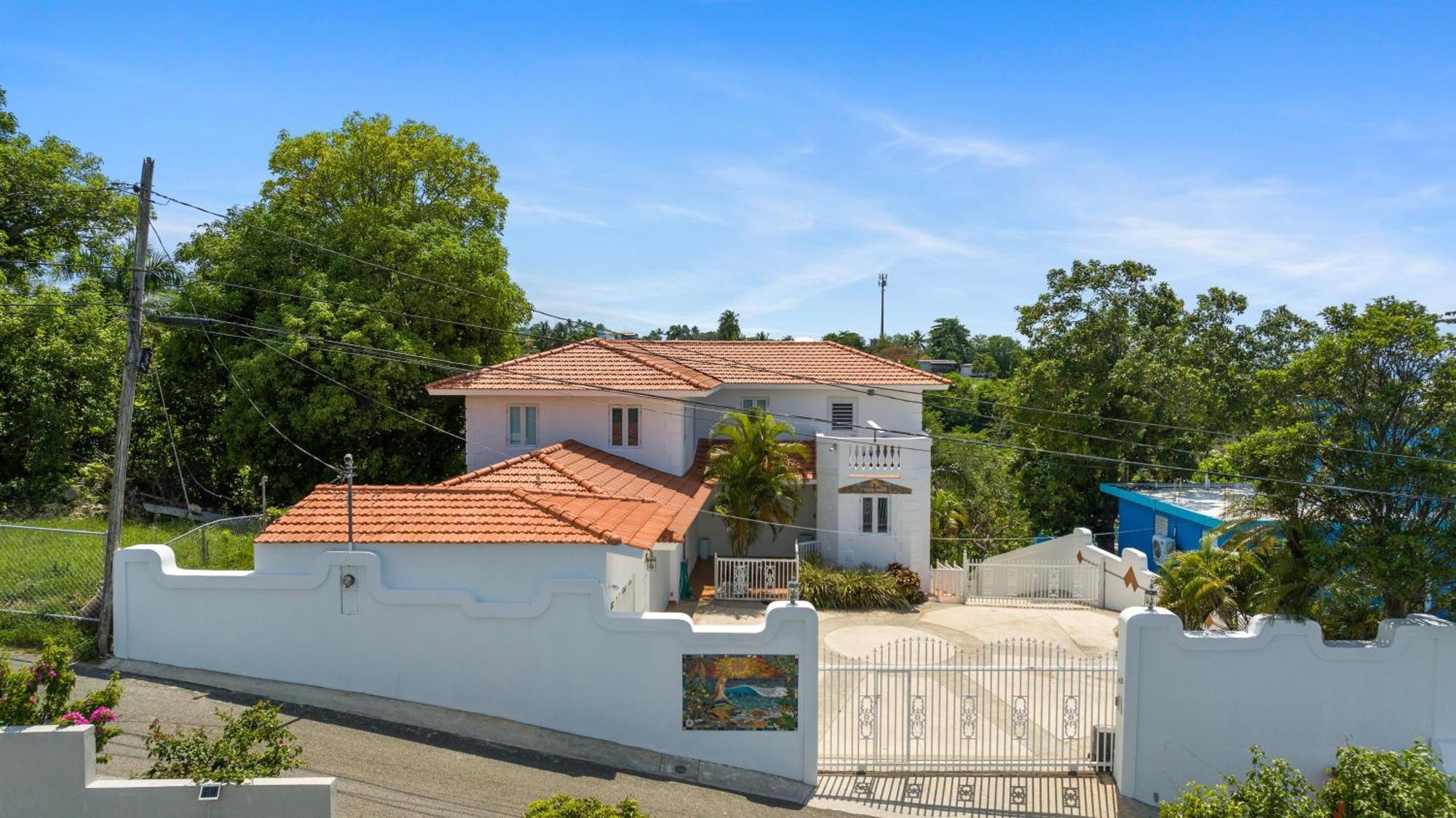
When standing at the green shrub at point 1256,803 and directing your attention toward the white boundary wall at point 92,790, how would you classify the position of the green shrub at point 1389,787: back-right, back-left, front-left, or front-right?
back-right

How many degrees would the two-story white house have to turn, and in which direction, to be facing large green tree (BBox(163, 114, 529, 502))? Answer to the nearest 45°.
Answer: approximately 135° to its right

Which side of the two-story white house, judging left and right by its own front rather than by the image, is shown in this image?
front

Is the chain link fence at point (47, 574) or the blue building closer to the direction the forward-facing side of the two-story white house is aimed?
the chain link fence

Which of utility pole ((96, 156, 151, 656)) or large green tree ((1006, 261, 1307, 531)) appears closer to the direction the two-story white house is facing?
the utility pole

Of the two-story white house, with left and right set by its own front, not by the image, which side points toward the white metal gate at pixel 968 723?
front

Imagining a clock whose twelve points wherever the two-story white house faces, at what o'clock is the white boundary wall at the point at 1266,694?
The white boundary wall is roughly at 11 o'clock from the two-story white house.

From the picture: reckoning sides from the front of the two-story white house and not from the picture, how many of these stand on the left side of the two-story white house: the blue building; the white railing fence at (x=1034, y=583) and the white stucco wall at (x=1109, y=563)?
3

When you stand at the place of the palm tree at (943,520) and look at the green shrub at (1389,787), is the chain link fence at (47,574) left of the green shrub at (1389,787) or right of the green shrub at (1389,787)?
right

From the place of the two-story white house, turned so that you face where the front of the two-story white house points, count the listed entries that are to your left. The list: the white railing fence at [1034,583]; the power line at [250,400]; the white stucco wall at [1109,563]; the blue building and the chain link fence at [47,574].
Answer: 3

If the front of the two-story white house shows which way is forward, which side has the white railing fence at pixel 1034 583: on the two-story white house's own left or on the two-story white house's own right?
on the two-story white house's own left

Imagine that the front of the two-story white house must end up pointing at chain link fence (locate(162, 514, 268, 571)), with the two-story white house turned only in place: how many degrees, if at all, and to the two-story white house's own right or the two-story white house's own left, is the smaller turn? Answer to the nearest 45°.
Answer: approximately 45° to the two-story white house's own right

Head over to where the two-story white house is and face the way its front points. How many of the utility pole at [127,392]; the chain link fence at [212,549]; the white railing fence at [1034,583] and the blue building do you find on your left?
2

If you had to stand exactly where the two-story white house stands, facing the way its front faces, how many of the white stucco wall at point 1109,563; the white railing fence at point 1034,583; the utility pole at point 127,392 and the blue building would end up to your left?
3

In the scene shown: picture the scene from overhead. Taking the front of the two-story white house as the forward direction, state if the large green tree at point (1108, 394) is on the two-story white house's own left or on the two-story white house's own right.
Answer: on the two-story white house's own left

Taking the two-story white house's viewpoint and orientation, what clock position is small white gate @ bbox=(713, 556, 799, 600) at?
The small white gate is roughly at 10 o'clock from the two-story white house.
